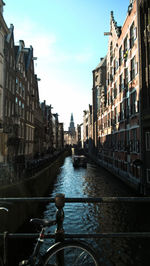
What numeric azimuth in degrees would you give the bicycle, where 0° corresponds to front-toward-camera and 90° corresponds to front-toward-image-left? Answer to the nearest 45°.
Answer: approximately 90°

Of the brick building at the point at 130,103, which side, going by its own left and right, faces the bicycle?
left

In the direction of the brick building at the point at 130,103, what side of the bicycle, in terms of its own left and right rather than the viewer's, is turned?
right

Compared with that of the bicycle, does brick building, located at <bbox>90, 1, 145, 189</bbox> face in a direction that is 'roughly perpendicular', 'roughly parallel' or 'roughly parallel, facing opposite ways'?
roughly parallel

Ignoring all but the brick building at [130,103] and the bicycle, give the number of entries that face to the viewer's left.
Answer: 2

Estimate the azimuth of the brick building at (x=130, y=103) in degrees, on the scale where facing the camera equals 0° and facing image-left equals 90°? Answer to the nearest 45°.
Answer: approximately 90°
